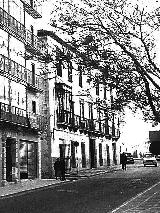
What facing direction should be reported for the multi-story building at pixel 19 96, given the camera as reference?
facing the viewer and to the right of the viewer
